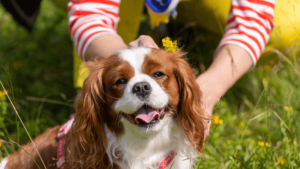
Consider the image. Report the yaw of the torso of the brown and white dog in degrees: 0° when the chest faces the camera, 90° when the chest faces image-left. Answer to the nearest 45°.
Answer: approximately 315°
